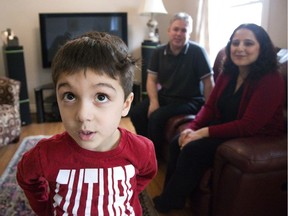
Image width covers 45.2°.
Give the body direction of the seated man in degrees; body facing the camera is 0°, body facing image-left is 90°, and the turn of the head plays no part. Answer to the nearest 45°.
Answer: approximately 45°

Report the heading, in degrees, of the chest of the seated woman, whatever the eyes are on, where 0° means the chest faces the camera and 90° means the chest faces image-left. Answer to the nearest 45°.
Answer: approximately 45°

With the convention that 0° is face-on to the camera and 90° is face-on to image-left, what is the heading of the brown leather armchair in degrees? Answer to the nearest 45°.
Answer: approximately 45°

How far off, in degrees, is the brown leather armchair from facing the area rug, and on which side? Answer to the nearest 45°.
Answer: approximately 45° to its right

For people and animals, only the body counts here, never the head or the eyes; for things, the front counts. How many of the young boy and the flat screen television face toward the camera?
2

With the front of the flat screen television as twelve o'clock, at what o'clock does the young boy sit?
The young boy is roughly at 12 o'clock from the flat screen television.

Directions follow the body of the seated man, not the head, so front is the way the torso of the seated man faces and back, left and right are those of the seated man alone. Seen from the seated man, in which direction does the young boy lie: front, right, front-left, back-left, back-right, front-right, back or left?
front-left

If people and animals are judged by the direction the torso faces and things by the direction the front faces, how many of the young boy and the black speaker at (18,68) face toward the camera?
2

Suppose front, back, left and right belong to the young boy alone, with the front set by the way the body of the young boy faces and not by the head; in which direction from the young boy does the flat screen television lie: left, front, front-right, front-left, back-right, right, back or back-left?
back

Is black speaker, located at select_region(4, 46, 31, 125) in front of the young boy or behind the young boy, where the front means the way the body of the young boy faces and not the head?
behind

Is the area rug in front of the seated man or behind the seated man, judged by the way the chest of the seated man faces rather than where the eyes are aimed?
in front

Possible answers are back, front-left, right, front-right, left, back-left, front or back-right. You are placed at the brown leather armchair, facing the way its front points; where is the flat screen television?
right

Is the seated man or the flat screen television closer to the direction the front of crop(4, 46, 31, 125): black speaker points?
the seated man
